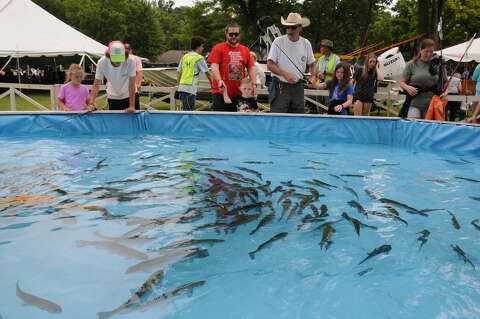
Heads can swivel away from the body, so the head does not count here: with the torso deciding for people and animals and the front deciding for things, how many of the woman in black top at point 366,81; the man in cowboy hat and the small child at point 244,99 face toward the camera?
3

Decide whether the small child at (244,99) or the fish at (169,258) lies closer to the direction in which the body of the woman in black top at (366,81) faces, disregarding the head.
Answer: the fish

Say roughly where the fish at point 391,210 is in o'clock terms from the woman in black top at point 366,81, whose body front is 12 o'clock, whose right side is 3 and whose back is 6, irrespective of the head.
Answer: The fish is roughly at 12 o'clock from the woman in black top.

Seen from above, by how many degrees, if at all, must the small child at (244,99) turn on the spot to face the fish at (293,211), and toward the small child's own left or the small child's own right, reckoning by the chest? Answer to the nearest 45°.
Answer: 0° — they already face it

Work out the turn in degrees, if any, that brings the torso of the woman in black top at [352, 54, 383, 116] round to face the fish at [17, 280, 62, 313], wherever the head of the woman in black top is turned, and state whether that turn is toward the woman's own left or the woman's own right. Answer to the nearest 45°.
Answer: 0° — they already face it

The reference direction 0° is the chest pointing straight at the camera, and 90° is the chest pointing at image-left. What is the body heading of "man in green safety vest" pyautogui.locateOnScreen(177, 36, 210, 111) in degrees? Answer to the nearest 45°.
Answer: approximately 225°
